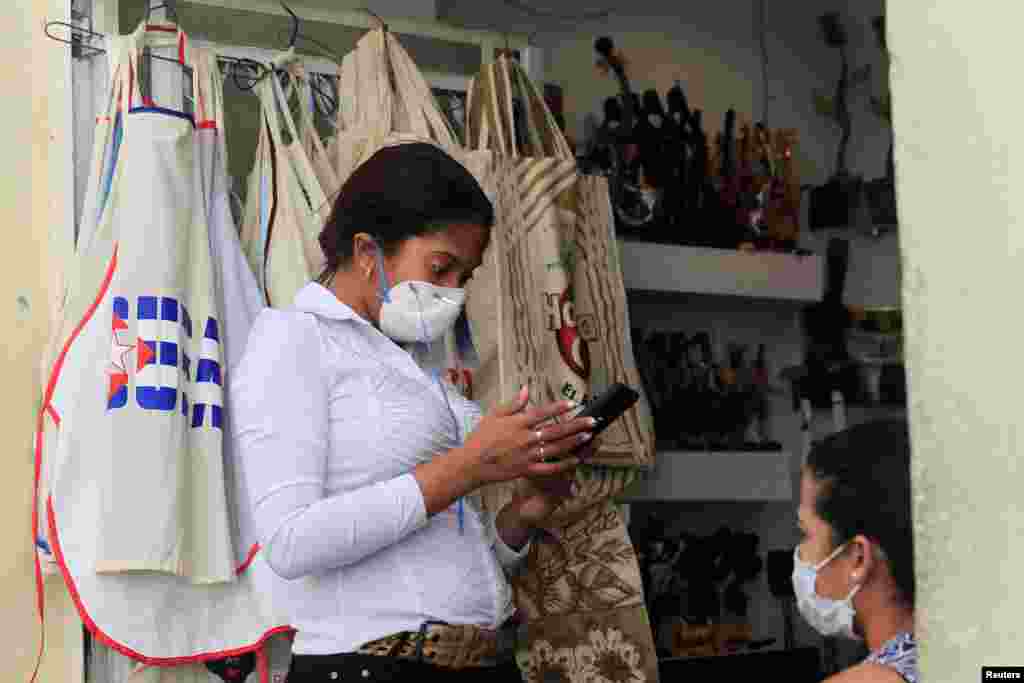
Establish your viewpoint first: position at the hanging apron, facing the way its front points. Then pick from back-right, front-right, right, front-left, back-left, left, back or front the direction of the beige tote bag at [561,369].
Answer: left

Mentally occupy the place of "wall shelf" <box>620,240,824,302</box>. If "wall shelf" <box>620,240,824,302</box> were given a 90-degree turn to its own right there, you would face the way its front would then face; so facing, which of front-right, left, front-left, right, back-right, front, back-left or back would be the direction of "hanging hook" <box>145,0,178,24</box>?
front-left

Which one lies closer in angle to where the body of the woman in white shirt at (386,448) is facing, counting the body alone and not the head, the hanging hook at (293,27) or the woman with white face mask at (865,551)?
the woman with white face mask

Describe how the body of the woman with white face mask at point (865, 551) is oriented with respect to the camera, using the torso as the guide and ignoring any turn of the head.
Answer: to the viewer's left

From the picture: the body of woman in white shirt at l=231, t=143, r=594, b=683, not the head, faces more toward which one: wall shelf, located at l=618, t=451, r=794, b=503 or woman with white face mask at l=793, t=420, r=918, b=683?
the woman with white face mask

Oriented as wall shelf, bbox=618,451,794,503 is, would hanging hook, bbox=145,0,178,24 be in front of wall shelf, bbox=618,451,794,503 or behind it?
in front

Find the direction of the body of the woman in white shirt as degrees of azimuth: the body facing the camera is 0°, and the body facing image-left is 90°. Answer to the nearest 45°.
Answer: approximately 315°

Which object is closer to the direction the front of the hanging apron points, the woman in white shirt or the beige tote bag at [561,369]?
the woman in white shirt

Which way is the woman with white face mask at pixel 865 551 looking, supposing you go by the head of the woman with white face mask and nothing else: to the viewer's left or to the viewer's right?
to the viewer's left
